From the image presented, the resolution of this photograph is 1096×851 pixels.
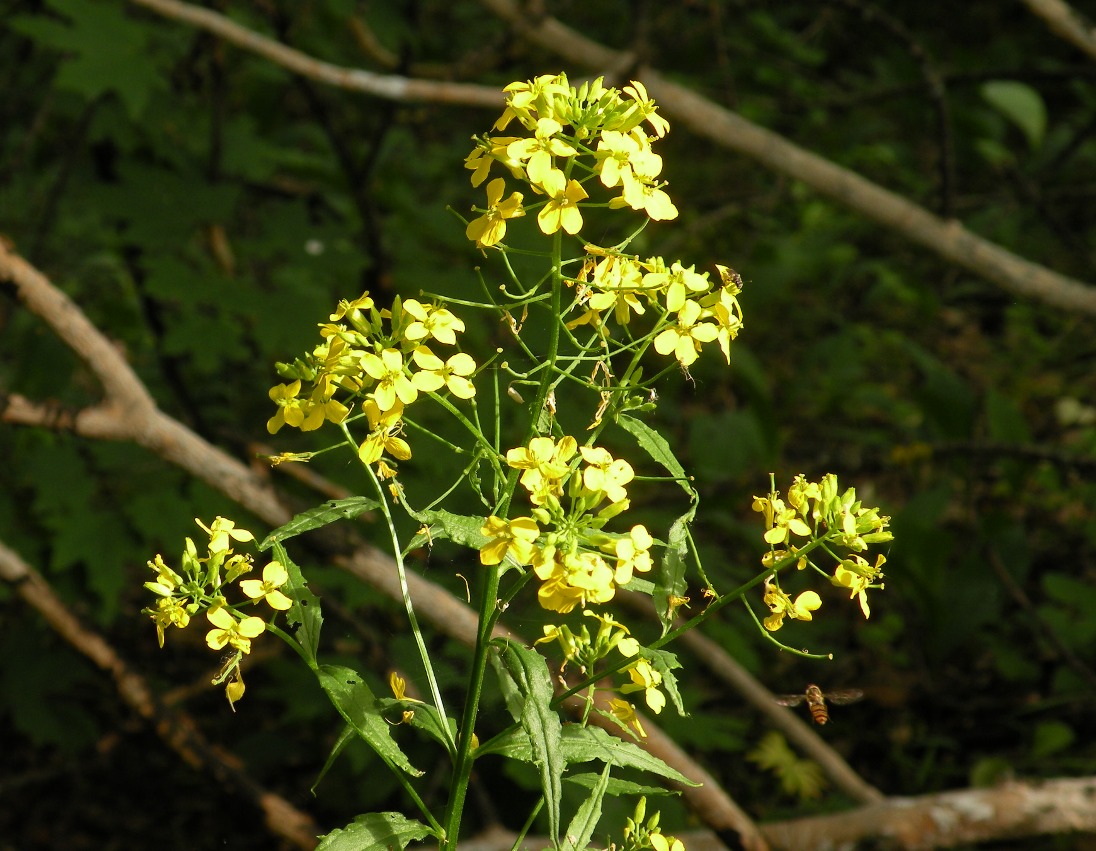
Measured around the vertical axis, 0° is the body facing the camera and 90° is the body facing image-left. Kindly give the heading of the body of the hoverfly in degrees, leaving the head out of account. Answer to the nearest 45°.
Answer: approximately 180°

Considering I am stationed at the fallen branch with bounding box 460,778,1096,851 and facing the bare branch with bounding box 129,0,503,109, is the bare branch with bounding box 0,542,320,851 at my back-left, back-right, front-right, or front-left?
front-left

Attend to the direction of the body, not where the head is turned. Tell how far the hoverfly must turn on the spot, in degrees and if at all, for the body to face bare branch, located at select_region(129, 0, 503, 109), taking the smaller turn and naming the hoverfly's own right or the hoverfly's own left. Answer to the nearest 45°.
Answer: approximately 45° to the hoverfly's own left

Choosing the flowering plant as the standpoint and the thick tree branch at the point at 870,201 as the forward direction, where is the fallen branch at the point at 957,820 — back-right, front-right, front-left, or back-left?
front-right

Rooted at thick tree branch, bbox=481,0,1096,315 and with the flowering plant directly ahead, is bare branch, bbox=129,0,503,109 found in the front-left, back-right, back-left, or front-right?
front-right

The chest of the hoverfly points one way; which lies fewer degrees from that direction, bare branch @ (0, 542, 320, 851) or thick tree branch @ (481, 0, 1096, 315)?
the thick tree branch

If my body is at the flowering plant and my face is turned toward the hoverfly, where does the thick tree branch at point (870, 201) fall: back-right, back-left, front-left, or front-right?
front-left

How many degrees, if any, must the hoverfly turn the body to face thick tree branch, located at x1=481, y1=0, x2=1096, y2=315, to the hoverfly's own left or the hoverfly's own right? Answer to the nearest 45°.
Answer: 0° — it already faces it

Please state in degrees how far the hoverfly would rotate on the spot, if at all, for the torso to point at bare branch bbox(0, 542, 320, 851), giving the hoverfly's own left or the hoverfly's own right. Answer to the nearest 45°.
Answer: approximately 45° to the hoverfly's own left

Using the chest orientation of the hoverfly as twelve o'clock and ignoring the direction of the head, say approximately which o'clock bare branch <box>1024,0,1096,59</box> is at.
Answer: The bare branch is roughly at 12 o'clock from the hoverfly.
